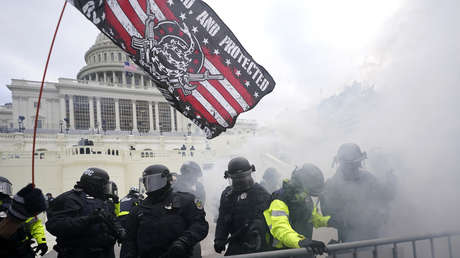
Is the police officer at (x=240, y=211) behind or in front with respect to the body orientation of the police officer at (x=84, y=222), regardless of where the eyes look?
in front

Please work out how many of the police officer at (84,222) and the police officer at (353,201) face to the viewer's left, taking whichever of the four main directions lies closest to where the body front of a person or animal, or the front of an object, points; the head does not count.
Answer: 0

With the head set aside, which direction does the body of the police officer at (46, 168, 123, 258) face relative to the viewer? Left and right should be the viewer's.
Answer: facing the viewer and to the right of the viewer

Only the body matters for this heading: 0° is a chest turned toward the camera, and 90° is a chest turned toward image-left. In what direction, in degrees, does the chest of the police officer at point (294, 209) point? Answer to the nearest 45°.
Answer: approximately 315°

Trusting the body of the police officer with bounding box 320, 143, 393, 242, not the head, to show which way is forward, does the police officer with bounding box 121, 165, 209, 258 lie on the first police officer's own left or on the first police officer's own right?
on the first police officer's own right

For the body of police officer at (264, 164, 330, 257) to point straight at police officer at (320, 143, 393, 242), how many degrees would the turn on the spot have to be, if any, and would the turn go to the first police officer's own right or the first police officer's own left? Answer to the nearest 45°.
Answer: approximately 90° to the first police officer's own left

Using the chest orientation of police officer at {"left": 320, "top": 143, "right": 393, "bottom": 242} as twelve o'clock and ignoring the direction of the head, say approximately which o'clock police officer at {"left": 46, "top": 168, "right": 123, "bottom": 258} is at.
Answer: police officer at {"left": 46, "top": 168, "right": 123, "bottom": 258} is roughly at 2 o'clock from police officer at {"left": 320, "top": 143, "right": 393, "bottom": 242}.
